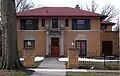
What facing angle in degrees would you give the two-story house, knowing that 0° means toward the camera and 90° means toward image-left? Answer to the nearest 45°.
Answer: approximately 0°
